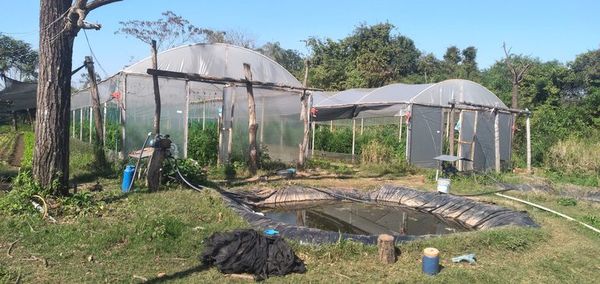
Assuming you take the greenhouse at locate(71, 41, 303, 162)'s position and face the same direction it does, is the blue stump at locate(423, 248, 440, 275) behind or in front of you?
in front

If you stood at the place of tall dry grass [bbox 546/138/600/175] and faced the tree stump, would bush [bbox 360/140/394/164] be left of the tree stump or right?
right

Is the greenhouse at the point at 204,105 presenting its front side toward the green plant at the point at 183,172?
yes

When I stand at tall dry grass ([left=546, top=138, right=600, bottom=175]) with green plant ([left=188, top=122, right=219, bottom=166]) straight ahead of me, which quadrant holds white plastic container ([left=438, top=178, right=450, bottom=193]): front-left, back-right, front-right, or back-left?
front-left

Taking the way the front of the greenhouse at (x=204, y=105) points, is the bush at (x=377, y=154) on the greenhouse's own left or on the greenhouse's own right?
on the greenhouse's own left

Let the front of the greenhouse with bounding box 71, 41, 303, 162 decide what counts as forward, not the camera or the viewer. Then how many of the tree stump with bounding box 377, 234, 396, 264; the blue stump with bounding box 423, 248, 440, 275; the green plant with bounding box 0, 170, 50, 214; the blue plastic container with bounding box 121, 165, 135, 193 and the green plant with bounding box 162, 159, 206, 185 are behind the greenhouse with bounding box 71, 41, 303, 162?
0

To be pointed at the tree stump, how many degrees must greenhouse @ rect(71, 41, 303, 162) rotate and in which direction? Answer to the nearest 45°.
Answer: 0° — it already faces it

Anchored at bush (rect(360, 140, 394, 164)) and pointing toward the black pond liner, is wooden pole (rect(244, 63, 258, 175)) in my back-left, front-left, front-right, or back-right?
front-right

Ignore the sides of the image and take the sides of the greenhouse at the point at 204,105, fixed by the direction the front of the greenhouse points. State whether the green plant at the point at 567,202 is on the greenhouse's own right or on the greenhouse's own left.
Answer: on the greenhouse's own left

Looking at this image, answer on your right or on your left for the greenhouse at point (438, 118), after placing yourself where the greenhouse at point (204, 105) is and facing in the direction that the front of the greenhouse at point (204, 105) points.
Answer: on your left

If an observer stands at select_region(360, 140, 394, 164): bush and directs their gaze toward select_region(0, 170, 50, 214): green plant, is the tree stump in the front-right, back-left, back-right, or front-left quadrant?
front-left

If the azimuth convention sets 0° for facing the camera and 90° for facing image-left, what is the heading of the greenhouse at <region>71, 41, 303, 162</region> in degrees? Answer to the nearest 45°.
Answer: approximately 0°

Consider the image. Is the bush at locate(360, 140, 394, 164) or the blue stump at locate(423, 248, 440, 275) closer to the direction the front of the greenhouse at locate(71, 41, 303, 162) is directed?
the blue stump

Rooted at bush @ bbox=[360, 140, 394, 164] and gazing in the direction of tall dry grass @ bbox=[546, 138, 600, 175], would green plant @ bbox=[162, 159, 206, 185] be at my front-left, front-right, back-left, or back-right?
back-right
